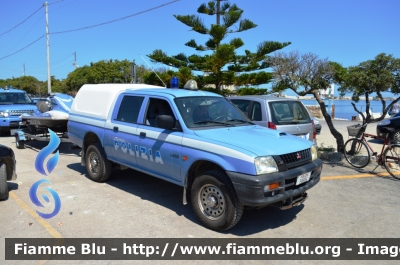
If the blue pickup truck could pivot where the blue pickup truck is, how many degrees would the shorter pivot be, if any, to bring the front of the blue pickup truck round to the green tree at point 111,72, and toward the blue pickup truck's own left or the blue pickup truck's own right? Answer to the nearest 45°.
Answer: approximately 135° to the blue pickup truck's own left

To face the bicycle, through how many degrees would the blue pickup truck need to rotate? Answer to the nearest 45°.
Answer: approximately 90° to its left

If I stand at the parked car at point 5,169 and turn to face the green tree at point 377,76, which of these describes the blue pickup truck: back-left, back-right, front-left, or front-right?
front-right

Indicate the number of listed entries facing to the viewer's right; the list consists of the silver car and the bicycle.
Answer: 0

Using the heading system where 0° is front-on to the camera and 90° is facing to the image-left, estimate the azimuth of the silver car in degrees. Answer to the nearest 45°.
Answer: approximately 135°

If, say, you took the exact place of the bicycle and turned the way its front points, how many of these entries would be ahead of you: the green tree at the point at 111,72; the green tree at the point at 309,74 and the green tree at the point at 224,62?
3

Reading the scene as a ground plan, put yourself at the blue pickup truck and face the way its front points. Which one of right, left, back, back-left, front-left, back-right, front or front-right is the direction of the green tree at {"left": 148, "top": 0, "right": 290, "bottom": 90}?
back-left

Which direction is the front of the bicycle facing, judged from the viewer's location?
facing away from the viewer and to the left of the viewer

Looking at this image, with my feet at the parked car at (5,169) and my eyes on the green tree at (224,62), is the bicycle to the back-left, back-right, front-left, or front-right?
front-right

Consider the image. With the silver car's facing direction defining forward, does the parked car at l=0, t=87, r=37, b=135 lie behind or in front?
in front

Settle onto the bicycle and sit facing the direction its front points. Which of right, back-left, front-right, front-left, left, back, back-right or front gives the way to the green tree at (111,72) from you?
front

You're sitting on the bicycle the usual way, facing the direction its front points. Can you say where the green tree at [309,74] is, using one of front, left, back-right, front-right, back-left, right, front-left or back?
front

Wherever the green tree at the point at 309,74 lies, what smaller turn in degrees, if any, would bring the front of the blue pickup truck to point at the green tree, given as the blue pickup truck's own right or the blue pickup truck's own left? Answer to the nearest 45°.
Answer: approximately 90° to the blue pickup truck's own left

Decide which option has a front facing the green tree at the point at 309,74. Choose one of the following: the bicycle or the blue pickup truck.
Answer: the bicycle
